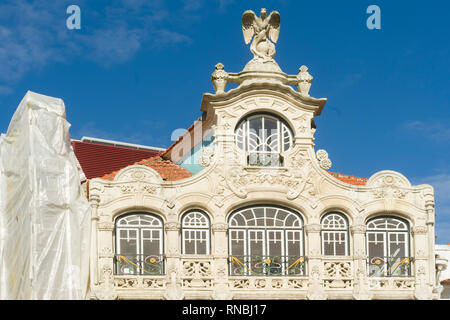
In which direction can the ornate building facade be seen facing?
toward the camera

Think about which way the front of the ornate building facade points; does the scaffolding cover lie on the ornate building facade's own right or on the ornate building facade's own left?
on the ornate building facade's own right
